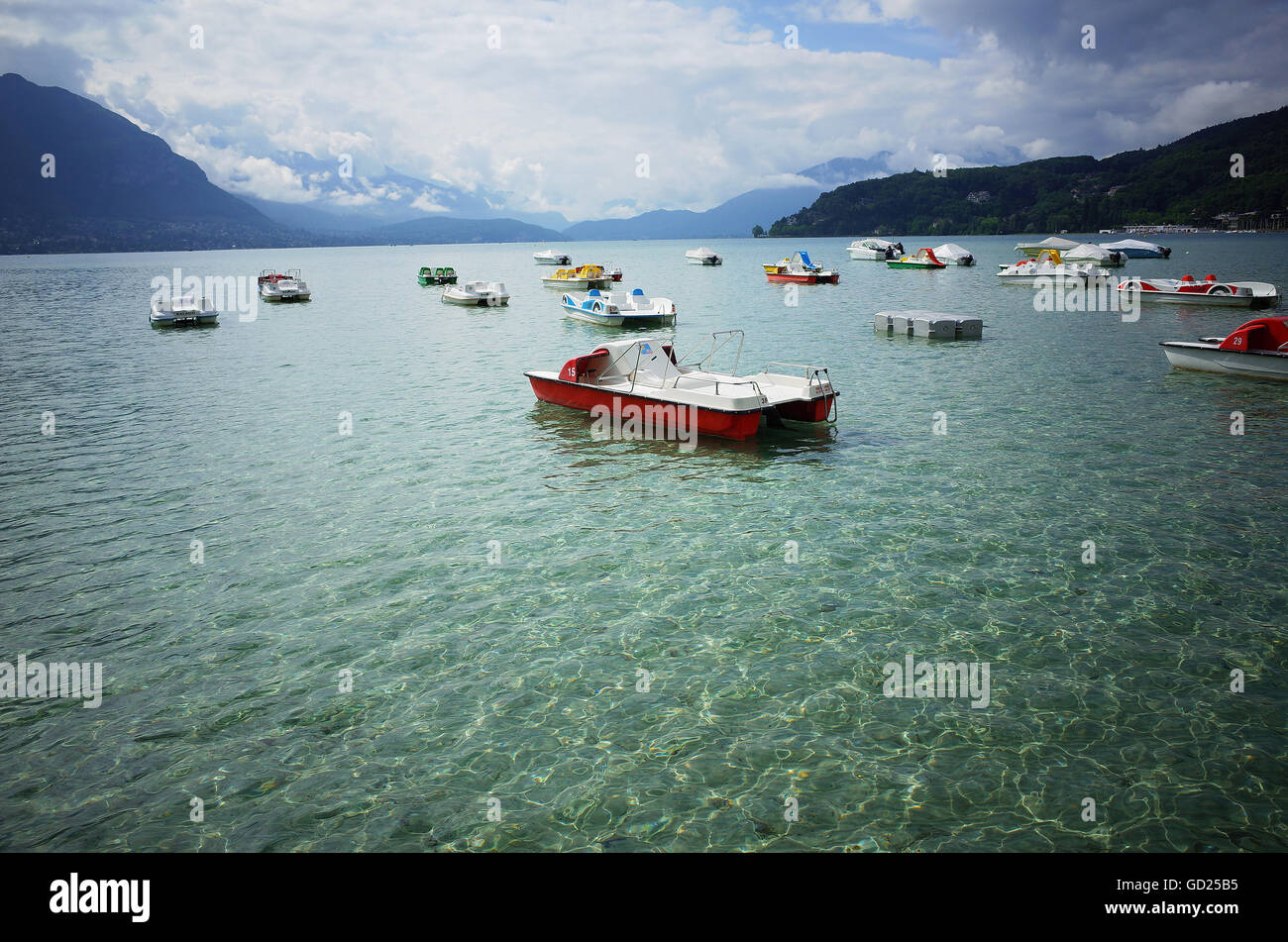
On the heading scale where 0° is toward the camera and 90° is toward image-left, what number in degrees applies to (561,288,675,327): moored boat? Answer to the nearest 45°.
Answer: approximately 135°

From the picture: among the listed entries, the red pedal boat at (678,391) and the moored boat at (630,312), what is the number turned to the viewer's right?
0

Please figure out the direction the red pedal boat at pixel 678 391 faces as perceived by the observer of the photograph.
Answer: facing away from the viewer and to the left of the viewer

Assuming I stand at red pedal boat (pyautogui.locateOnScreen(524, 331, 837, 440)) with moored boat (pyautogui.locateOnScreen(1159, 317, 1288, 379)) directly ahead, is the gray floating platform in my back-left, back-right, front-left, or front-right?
front-left

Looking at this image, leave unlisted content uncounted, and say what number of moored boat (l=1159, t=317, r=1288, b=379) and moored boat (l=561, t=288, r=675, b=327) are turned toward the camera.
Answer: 0

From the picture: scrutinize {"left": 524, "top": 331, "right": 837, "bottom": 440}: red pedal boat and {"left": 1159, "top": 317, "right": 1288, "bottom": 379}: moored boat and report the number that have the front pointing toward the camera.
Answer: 0

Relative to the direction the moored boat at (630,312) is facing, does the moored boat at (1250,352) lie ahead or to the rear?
to the rear

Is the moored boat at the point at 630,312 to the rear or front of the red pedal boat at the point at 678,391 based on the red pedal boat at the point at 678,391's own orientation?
to the front
